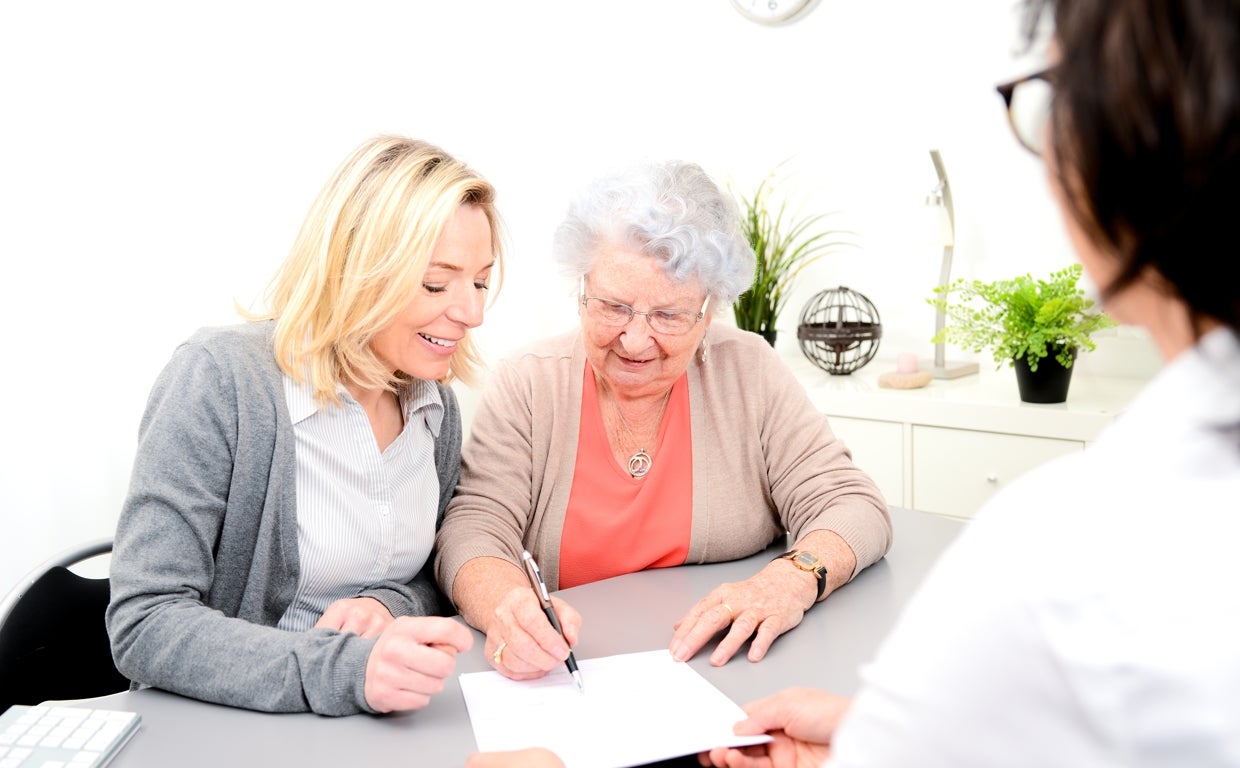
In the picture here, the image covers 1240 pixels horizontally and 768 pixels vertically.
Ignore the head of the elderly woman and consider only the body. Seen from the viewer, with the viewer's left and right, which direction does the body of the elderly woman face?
facing the viewer

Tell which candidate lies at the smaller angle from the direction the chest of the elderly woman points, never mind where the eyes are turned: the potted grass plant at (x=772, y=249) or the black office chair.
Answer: the black office chair

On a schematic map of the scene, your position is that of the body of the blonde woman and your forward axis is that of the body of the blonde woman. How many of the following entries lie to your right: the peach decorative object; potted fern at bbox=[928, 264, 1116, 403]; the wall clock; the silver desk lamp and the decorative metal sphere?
0

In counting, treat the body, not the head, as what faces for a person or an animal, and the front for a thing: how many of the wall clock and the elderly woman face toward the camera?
2

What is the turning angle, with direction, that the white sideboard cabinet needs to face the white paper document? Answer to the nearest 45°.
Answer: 0° — it already faces it

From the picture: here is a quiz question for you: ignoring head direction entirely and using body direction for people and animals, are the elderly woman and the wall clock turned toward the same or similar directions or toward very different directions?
same or similar directions

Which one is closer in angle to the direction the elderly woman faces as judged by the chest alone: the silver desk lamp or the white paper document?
the white paper document

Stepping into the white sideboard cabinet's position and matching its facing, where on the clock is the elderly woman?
The elderly woman is roughly at 1 o'clock from the white sideboard cabinet.

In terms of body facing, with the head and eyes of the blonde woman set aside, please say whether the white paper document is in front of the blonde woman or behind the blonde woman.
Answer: in front

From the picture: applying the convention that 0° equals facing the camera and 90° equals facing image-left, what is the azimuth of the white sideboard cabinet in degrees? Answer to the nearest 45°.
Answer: approximately 0°

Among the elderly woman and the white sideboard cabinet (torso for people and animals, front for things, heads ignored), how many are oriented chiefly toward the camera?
2

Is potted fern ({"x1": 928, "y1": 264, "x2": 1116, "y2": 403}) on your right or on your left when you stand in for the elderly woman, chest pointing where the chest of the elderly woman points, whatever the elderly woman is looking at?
on your left

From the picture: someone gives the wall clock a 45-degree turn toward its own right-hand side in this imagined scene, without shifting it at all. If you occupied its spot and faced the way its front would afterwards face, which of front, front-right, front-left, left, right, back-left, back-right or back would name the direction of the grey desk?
front-left

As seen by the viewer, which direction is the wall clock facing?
toward the camera

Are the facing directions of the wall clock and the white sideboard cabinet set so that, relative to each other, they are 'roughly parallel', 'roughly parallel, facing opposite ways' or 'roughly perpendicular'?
roughly parallel

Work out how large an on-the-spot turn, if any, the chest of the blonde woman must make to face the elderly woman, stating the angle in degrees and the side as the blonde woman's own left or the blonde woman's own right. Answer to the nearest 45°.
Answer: approximately 45° to the blonde woman's own left

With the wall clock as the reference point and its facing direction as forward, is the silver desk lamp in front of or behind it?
in front

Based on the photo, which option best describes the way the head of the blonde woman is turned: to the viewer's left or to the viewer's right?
to the viewer's right

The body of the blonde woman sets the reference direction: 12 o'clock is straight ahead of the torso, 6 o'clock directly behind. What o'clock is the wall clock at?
The wall clock is roughly at 9 o'clock from the blonde woman.

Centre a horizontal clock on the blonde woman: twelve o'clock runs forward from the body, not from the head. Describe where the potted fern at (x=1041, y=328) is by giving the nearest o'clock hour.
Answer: The potted fern is roughly at 10 o'clock from the blonde woman.

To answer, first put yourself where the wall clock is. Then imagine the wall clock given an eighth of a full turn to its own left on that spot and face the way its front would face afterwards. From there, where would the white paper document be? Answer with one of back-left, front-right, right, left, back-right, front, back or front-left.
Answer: front-right
